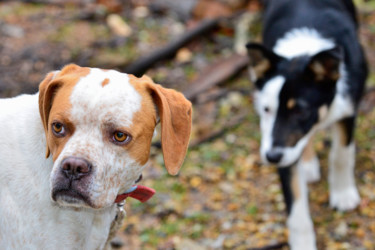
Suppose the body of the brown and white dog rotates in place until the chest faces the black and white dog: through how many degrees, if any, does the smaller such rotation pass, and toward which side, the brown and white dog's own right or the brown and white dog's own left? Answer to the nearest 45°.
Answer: approximately 90° to the brown and white dog's own left

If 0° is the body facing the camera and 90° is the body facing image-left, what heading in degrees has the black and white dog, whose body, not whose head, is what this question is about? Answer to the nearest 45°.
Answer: approximately 0°

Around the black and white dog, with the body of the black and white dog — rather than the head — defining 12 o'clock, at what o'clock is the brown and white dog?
The brown and white dog is roughly at 1 o'clock from the black and white dog.
